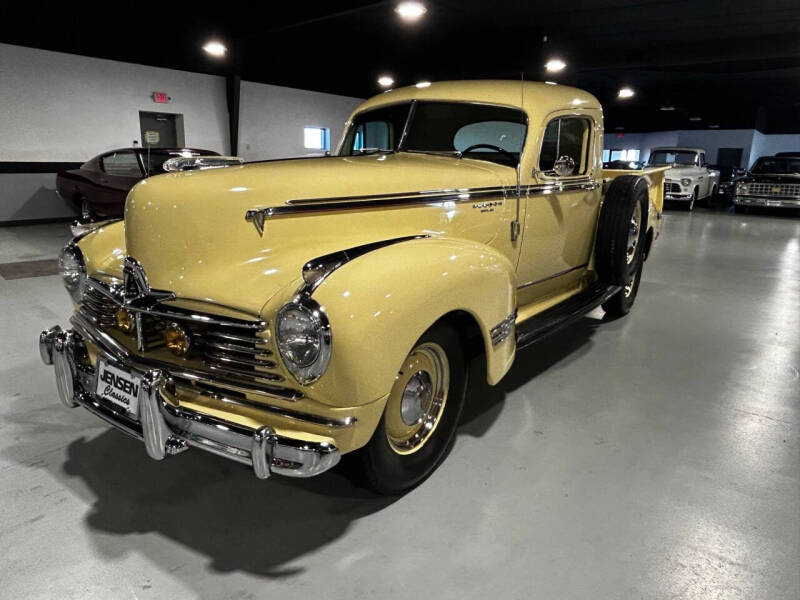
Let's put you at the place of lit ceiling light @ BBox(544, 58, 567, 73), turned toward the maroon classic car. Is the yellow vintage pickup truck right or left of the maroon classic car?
left

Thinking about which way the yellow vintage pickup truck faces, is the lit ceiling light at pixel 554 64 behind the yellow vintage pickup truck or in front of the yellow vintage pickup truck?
behind

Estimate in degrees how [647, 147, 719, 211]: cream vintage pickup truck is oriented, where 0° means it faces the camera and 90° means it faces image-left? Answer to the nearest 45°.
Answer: approximately 45°

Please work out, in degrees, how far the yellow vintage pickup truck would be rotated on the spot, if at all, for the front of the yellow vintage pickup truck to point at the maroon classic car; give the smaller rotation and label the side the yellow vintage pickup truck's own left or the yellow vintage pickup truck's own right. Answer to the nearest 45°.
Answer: approximately 90° to the yellow vintage pickup truck's own right

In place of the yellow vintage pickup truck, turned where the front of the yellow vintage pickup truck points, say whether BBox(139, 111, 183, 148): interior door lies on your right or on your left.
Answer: on your right

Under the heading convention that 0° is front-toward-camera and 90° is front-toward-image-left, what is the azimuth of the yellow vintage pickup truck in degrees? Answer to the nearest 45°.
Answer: approximately 45°
